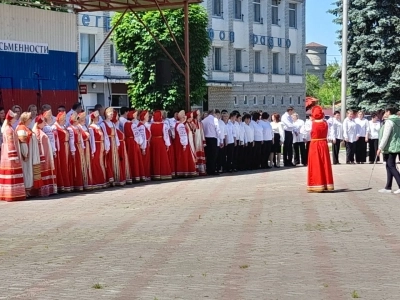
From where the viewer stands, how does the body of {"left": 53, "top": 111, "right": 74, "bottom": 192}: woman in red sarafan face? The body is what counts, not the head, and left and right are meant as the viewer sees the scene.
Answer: facing the viewer and to the right of the viewer

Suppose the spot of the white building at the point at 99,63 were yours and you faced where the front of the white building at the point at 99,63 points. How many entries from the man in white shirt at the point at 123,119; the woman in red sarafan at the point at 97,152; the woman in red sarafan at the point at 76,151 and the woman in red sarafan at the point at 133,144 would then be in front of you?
4

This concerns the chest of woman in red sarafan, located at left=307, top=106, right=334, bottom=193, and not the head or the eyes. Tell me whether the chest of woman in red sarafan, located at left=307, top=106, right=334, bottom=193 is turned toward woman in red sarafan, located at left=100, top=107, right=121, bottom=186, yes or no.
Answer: no

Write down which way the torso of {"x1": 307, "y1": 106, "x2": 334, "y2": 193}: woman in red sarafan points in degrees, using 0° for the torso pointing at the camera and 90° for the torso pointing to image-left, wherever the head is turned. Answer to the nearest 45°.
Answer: approximately 180°

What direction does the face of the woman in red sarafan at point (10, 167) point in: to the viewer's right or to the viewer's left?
to the viewer's right

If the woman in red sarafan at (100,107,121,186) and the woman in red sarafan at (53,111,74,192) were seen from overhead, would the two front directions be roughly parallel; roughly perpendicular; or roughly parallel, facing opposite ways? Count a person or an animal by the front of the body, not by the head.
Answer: roughly parallel

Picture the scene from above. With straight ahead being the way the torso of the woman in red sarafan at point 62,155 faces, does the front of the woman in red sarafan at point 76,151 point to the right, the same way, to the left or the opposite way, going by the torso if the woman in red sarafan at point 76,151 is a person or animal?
the same way

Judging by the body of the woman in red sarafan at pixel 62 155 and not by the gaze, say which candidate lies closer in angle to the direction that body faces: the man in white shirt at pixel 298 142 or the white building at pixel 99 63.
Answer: the man in white shirt

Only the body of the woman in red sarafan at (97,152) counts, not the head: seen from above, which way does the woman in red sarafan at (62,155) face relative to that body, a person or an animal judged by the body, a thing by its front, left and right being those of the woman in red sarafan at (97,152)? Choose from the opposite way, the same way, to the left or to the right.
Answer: the same way

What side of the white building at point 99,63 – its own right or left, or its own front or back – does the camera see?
front

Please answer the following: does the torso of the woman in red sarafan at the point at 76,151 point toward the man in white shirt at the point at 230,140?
no
